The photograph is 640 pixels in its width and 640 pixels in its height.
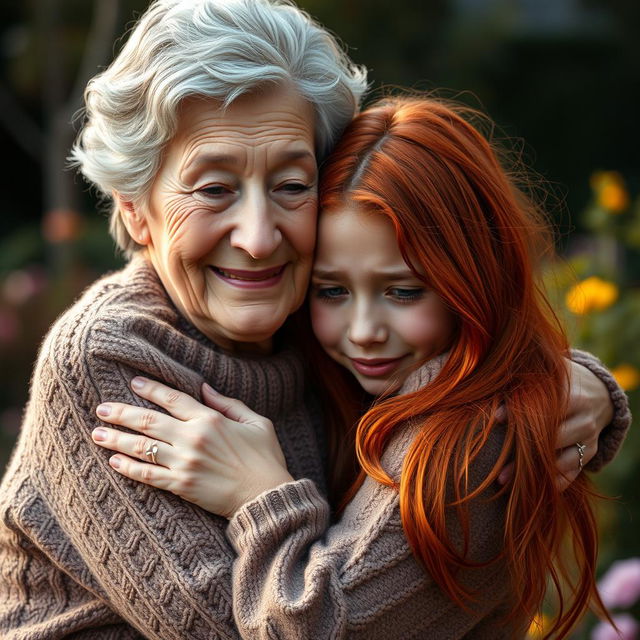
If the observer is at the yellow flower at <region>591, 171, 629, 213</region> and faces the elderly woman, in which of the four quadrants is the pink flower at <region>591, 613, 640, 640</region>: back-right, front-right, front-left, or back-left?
front-left

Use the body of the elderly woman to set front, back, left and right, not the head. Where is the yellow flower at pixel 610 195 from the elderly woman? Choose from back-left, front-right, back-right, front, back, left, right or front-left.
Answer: left

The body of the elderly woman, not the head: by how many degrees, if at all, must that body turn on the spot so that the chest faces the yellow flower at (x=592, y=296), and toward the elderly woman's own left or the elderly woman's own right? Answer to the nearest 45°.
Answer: approximately 90° to the elderly woman's own left

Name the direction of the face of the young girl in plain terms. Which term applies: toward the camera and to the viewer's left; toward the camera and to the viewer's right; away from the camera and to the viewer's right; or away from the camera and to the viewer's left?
toward the camera and to the viewer's left

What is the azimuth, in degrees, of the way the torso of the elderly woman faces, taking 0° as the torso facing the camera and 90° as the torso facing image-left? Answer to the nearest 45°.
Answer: approximately 315°

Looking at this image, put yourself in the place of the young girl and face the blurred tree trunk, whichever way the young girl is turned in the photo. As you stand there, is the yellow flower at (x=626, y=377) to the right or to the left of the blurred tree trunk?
right

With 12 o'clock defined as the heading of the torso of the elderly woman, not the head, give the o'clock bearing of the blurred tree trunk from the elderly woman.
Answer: The blurred tree trunk is roughly at 7 o'clock from the elderly woman.

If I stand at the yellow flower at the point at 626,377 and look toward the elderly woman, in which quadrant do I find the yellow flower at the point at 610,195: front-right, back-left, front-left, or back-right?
back-right

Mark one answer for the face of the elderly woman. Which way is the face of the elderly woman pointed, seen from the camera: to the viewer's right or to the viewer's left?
to the viewer's right
